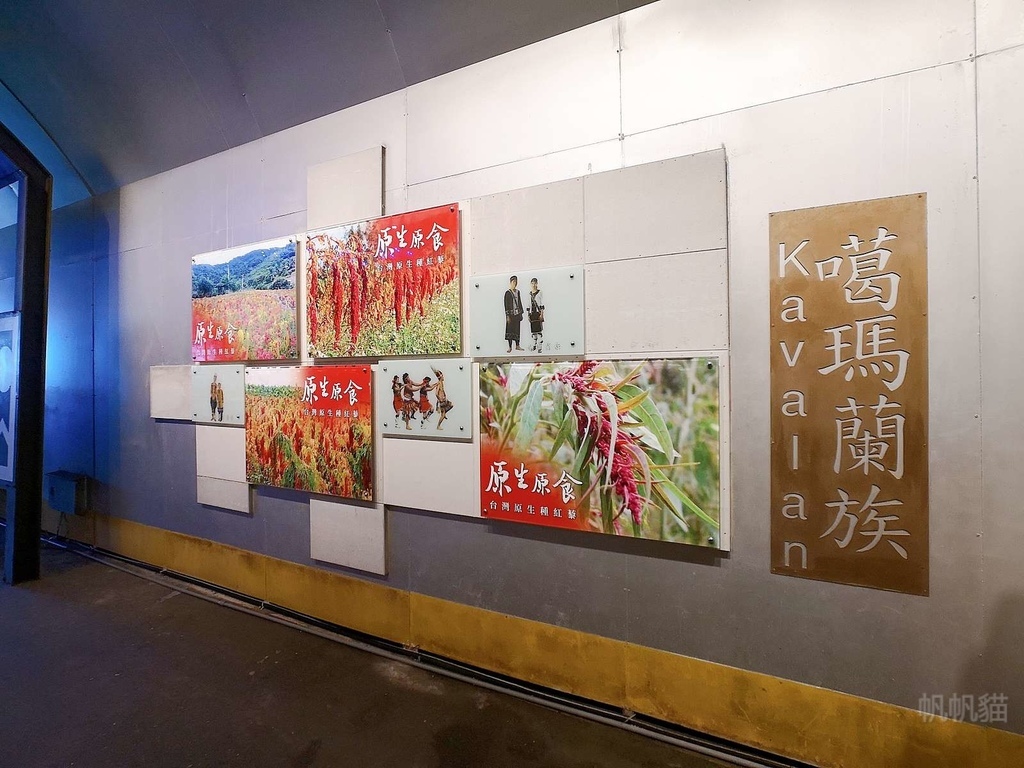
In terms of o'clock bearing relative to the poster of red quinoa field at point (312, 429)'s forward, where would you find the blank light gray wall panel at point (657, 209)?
The blank light gray wall panel is roughly at 9 o'clock from the poster of red quinoa field.

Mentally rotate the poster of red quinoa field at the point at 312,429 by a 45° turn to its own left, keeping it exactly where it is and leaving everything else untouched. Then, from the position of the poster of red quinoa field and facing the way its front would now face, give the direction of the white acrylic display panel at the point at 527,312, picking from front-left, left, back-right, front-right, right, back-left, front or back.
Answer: front-left

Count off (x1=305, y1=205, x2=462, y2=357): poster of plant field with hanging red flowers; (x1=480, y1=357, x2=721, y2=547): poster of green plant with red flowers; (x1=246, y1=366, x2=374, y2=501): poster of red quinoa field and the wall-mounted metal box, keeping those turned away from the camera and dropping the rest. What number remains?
0

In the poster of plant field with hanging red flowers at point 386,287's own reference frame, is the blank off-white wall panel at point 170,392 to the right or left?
on its right

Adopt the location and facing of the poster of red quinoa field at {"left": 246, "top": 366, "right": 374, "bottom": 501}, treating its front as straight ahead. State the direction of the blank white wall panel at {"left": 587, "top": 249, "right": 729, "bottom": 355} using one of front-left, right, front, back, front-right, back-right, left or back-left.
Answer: left

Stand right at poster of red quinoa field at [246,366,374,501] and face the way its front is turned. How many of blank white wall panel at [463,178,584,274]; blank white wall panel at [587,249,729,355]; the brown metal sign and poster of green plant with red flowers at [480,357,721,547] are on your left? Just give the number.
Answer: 4

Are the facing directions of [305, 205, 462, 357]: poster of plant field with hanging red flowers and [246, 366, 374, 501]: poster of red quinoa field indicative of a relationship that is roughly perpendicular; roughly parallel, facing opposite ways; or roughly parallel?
roughly parallel

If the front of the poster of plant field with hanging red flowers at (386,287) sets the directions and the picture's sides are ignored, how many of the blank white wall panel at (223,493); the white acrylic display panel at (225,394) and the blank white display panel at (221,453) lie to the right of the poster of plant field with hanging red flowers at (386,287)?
3

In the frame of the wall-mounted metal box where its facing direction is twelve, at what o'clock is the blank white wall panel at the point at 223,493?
The blank white wall panel is roughly at 10 o'clock from the wall-mounted metal box.

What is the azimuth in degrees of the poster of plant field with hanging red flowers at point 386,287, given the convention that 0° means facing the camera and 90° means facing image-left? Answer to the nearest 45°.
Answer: approximately 45°

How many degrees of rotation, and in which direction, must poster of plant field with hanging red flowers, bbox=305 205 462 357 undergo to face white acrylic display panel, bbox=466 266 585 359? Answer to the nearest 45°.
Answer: approximately 90° to its left

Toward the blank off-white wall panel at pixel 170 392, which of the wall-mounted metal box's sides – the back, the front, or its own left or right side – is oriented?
left

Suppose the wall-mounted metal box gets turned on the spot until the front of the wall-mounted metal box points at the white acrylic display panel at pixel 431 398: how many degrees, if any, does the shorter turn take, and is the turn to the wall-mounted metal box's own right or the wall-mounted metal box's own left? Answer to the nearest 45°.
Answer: approximately 45° to the wall-mounted metal box's own left

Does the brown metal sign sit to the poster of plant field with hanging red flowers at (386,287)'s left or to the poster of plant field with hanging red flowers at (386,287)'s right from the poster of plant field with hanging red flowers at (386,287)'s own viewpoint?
on its left

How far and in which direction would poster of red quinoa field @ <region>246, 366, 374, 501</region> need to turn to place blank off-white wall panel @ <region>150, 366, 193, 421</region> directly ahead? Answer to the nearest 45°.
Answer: approximately 90° to its right

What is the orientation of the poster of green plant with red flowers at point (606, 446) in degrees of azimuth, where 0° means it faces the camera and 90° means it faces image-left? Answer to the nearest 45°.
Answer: approximately 45°
